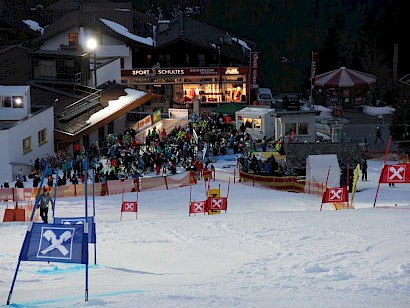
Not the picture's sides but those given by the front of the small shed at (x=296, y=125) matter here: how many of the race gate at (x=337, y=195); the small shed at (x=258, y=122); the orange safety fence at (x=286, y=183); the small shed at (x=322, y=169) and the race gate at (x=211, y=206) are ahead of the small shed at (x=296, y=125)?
4

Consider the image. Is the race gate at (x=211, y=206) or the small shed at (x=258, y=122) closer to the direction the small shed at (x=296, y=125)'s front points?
the race gate

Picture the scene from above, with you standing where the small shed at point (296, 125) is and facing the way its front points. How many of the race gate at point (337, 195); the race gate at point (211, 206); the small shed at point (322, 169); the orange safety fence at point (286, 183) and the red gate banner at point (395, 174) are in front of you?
5

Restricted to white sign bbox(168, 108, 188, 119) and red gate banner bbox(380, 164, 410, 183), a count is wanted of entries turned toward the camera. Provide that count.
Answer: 2

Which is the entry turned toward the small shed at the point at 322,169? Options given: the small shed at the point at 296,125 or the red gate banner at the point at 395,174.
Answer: the small shed at the point at 296,125

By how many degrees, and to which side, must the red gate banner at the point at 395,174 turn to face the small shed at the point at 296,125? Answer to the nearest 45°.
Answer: approximately 180°

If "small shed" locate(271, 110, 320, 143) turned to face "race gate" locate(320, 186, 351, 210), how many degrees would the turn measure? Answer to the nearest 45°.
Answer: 0° — it already faces it

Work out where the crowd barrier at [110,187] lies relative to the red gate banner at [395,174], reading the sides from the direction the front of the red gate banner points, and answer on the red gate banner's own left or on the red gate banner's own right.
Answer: on the red gate banner's own right

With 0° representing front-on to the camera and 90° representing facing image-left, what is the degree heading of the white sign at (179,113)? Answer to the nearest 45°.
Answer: approximately 0°

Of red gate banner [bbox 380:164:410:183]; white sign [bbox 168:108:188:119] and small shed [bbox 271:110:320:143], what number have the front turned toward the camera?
3

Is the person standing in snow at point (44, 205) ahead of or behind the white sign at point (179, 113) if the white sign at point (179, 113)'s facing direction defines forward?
ahead

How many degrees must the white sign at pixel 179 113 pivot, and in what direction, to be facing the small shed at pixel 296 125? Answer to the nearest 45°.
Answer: approximately 45° to its left

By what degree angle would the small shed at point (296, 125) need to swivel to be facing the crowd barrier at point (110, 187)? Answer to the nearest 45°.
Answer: approximately 45° to its right
